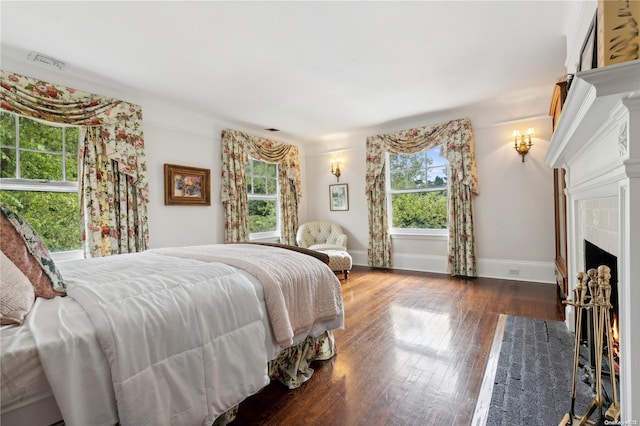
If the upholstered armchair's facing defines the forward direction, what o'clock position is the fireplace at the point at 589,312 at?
The fireplace is roughly at 11 o'clock from the upholstered armchair.

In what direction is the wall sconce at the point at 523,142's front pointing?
toward the camera

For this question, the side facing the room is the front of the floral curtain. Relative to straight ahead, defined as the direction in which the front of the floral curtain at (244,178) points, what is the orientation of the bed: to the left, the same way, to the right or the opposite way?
to the left

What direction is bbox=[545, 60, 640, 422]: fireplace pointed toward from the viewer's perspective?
to the viewer's left

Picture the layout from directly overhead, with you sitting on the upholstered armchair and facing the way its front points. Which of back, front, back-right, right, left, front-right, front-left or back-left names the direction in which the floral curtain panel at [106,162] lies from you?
front-right

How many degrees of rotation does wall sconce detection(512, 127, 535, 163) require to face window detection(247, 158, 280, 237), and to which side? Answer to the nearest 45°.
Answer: approximately 90° to its right

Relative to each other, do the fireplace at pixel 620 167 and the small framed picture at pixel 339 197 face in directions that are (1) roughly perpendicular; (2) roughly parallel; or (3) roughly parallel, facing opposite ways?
roughly perpendicular
